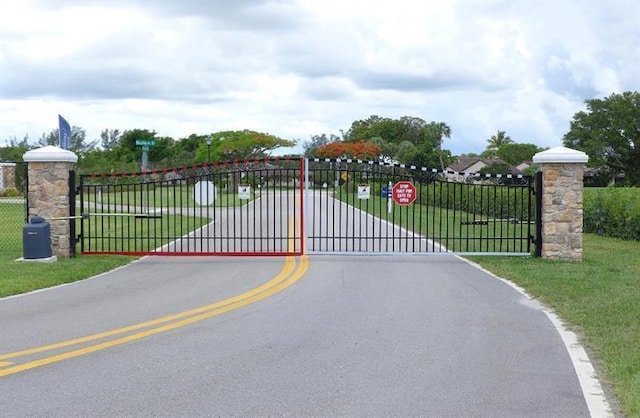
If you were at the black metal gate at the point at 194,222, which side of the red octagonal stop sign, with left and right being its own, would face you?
right

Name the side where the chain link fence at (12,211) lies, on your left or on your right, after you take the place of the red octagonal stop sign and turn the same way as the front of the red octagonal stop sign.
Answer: on your right

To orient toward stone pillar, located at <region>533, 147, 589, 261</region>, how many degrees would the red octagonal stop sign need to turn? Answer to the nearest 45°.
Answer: approximately 90° to its left

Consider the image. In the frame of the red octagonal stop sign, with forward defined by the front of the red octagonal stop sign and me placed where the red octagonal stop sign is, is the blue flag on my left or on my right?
on my right

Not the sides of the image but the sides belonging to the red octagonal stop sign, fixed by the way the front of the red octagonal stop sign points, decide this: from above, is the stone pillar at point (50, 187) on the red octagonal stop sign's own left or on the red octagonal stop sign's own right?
on the red octagonal stop sign's own right

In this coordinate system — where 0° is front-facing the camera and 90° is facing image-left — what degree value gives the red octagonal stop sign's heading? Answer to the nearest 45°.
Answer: approximately 0°

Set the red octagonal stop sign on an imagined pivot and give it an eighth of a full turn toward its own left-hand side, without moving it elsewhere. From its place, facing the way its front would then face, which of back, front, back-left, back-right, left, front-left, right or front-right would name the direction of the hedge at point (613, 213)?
left
